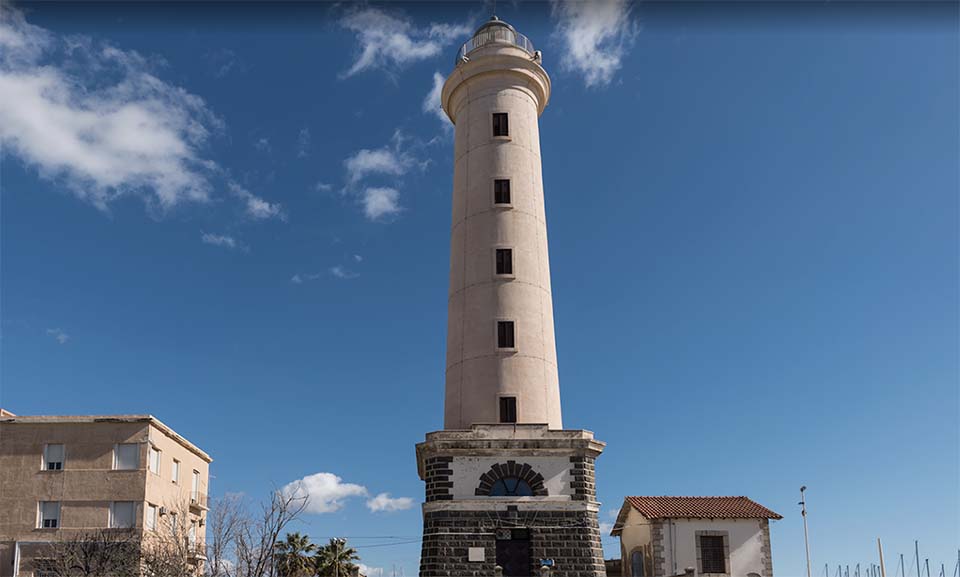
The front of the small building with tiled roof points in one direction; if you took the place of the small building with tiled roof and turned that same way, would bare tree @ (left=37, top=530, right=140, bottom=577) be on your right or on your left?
on your right

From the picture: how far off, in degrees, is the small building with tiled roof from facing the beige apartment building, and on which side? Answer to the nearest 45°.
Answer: approximately 90° to its right

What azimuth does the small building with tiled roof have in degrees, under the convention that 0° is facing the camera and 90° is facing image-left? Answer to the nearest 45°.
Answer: approximately 0°
